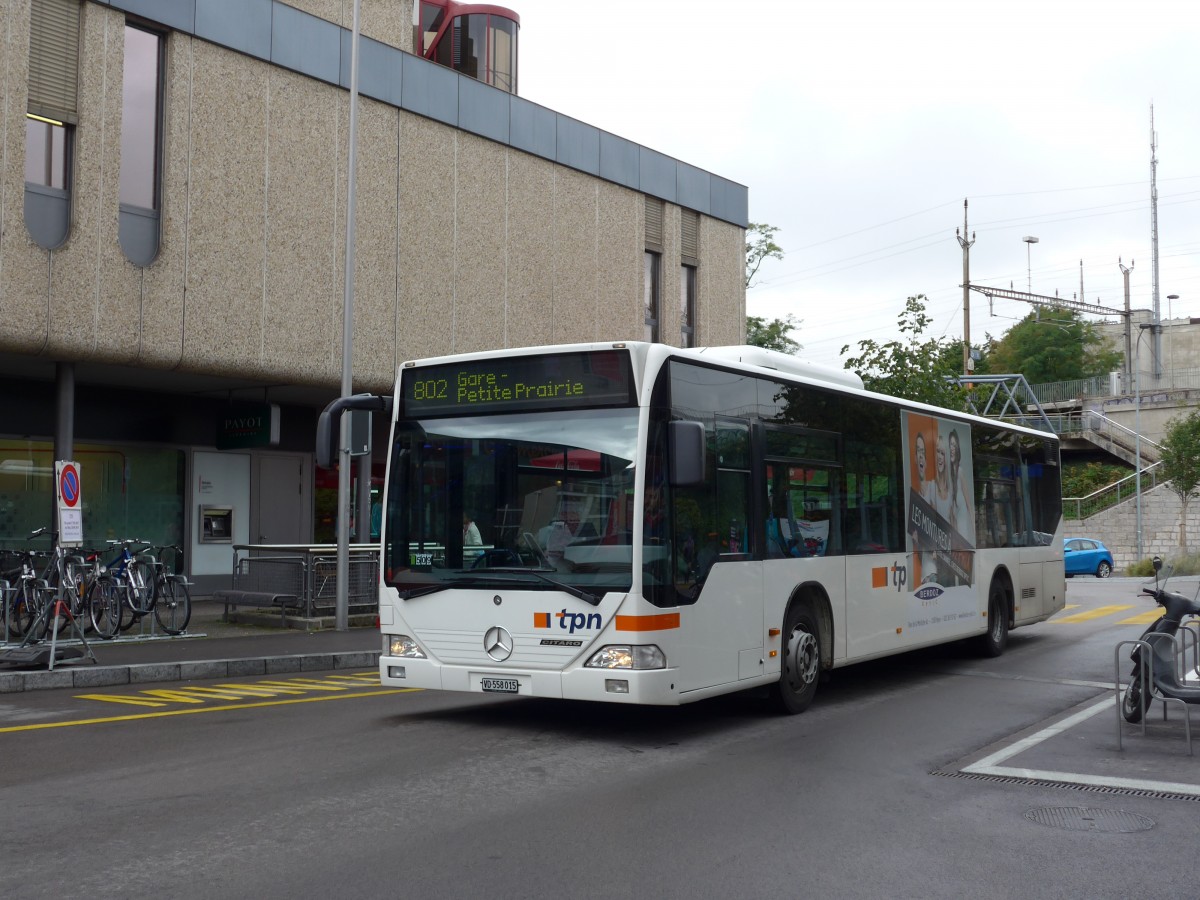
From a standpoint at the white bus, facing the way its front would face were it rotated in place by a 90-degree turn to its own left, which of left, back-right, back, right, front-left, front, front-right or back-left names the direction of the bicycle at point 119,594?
back

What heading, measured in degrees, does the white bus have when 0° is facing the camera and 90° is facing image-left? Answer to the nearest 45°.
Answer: approximately 45°

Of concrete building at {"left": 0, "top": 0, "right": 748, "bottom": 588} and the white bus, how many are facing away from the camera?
0

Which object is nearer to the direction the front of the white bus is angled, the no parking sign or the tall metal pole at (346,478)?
the no parking sign

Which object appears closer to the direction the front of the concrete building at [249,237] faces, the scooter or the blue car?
the scooter

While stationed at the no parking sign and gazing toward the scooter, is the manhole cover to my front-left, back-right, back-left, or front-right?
front-right

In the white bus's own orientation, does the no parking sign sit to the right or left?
on its right

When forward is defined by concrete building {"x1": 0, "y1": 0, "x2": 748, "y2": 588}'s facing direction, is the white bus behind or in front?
in front

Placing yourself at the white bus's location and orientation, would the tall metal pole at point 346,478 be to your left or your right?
on your right

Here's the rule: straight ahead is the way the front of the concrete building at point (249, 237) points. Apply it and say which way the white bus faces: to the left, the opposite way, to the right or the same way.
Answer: to the right

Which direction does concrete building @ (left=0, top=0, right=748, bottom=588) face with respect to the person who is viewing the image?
facing the viewer and to the right of the viewer

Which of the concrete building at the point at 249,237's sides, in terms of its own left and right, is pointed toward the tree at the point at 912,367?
left

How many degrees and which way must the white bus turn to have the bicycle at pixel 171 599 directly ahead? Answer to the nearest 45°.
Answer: approximately 90° to its right
